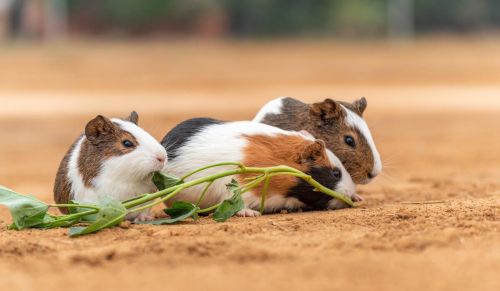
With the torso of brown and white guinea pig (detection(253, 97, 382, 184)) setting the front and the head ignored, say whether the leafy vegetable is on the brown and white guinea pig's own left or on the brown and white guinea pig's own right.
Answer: on the brown and white guinea pig's own right

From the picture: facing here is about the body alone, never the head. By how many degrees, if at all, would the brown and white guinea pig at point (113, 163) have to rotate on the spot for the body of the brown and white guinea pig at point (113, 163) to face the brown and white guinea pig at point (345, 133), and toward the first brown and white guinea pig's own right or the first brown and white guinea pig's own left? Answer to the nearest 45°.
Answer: approximately 45° to the first brown and white guinea pig's own left

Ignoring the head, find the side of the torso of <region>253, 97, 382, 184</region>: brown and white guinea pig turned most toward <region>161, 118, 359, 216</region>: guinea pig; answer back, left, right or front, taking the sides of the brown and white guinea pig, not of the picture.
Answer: right

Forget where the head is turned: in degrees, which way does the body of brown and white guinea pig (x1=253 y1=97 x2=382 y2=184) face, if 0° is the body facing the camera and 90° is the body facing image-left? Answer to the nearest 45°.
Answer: approximately 315°

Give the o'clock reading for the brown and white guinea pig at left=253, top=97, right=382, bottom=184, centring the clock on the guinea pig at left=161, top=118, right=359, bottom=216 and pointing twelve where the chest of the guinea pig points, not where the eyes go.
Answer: The brown and white guinea pig is roughly at 11 o'clock from the guinea pig.

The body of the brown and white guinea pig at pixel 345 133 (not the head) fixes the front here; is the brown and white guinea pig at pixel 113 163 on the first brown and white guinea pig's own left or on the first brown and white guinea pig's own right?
on the first brown and white guinea pig's own right

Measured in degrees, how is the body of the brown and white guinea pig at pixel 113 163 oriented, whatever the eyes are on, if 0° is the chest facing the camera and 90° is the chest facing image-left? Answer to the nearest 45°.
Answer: approximately 315°

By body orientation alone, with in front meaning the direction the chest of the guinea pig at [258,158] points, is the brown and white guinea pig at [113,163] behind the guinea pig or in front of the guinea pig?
behind

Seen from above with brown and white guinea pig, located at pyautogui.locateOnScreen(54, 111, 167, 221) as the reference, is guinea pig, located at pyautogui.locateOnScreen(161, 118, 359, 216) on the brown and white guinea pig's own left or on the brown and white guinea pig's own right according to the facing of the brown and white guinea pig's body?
on the brown and white guinea pig's own left

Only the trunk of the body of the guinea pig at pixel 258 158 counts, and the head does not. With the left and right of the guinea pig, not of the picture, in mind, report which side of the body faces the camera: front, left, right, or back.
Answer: right
